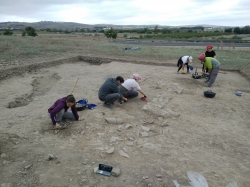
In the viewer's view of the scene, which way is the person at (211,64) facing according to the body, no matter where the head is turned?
to the viewer's left

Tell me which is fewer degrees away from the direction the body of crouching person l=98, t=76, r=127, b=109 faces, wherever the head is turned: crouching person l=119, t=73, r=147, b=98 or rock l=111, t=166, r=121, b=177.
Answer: the crouching person

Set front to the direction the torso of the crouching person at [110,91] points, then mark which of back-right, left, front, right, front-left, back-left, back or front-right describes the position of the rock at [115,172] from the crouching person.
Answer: right

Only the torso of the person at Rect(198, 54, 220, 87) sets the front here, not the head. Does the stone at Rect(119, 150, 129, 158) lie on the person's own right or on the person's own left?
on the person's own left

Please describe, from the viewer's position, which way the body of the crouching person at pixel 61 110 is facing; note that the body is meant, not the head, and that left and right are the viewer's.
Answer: facing the viewer and to the right of the viewer

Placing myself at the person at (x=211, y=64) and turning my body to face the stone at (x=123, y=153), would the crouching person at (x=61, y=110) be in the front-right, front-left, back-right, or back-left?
front-right

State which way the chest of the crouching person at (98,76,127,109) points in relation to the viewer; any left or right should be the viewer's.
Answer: facing to the right of the viewer

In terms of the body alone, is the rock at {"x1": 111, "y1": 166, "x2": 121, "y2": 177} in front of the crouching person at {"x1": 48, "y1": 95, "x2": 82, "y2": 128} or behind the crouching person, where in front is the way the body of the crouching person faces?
in front

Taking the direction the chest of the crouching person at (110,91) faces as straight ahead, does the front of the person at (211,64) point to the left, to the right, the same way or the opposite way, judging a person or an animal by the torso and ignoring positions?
the opposite way

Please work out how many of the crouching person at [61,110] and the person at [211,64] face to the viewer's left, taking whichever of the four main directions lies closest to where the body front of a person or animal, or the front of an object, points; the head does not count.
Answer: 1

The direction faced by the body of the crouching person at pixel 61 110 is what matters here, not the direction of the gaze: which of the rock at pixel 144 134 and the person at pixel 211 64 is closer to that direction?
the rock

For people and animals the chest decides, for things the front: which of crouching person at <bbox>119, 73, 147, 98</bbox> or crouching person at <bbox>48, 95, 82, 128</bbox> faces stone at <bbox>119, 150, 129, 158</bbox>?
crouching person at <bbox>48, 95, 82, 128</bbox>
